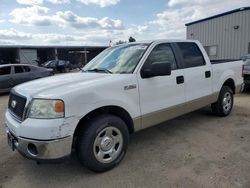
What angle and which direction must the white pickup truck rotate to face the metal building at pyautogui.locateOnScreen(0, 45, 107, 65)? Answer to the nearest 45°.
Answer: approximately 135° to its right

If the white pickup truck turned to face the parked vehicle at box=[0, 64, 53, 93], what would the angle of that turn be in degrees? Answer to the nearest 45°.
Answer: approximately 90° to its right

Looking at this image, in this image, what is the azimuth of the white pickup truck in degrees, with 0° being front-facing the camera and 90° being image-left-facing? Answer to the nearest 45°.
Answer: approximately 45°

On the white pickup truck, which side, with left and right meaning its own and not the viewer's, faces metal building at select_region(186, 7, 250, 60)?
back
